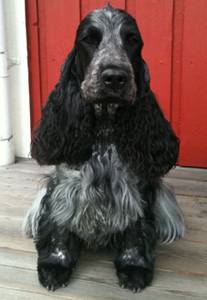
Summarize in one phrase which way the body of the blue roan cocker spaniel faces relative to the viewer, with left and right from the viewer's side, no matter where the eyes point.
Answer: facing the viewer
